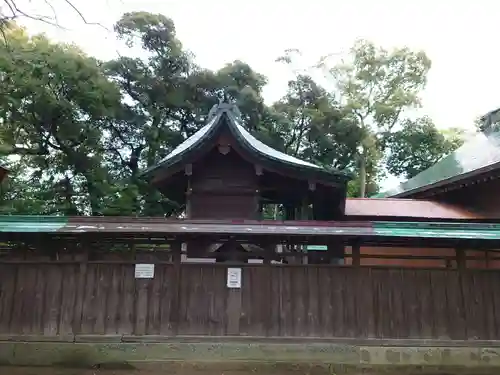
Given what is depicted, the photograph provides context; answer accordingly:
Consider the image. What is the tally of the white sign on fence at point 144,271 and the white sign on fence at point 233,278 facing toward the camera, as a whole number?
2

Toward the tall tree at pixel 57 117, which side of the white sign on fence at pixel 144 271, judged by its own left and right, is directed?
back

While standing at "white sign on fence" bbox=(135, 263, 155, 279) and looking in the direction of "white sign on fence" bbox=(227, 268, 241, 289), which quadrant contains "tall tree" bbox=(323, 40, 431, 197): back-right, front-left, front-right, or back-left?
front-left

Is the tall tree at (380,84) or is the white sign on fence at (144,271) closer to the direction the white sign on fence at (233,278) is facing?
the white sign on fence

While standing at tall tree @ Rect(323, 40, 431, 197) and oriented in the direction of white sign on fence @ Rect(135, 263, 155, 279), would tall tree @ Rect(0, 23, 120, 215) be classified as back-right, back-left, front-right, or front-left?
front-right

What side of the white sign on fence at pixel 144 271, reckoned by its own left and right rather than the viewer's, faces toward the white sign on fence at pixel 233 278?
left

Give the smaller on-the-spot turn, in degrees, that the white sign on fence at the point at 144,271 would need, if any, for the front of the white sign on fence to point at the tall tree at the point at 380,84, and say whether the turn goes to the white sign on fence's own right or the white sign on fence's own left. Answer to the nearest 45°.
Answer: approximately 135° to the white sign on fence's own left

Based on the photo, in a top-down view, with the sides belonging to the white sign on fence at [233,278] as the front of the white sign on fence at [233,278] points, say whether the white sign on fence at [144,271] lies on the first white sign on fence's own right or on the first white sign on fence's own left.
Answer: on the first white sign on fence's own right

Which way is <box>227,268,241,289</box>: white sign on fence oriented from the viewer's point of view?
toward the camera

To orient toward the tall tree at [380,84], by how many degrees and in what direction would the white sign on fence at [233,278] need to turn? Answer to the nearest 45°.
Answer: approximately 135° to its left

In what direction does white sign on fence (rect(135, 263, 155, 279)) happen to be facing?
toward the camera
